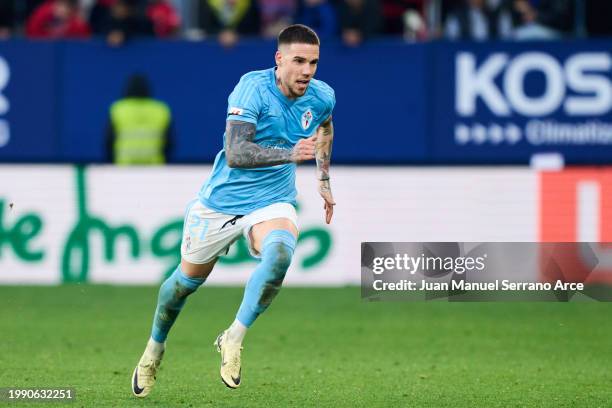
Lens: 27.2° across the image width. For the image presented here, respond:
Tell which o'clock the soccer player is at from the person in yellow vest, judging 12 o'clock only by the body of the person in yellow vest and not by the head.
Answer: The soccer player is roughly at 6 o'clock from the person in yellow vest.

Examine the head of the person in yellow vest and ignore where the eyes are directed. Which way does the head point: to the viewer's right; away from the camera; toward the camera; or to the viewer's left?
away from the camera

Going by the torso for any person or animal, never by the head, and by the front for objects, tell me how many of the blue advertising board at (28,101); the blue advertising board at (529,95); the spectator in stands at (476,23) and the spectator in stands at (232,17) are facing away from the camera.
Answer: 0

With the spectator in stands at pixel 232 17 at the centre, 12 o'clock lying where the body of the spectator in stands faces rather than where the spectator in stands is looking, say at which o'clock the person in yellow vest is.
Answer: The person in yellow vest is roughly at 1 o'clock from the spectator in stands.

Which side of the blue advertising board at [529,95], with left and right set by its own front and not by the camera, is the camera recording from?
front

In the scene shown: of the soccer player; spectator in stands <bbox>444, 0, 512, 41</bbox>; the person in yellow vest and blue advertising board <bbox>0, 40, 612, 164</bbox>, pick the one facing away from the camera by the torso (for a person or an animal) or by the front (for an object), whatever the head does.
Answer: the person in yellow vest

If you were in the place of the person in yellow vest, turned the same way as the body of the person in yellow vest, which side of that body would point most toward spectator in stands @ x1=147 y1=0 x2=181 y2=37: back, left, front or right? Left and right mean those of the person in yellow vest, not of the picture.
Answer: front

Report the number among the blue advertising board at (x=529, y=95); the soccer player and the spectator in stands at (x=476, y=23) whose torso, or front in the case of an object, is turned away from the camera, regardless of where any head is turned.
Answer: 0

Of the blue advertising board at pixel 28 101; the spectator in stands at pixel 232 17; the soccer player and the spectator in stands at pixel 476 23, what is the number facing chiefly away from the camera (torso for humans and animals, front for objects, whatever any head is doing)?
0

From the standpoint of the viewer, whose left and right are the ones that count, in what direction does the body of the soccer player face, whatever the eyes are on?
facing the viewer and to the right of the viewer

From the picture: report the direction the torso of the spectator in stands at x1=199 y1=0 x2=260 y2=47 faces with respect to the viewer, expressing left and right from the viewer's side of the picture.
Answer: facing the viewer

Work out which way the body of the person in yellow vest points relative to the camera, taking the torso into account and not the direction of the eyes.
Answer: away from the camera

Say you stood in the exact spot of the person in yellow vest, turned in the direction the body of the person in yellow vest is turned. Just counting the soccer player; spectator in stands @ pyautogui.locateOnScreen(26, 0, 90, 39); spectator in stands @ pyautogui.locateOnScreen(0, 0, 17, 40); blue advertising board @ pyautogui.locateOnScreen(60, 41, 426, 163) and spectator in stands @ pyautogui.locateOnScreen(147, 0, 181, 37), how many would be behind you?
1

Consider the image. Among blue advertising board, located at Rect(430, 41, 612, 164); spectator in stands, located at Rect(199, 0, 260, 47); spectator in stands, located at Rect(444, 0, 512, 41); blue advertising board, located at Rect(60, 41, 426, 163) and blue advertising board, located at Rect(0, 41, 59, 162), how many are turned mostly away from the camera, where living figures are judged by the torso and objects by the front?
0

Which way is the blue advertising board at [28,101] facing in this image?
toward the camera

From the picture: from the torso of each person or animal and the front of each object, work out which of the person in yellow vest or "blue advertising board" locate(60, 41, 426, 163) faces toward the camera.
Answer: the blue advertising board

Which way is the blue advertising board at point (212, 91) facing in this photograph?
toward the camera
